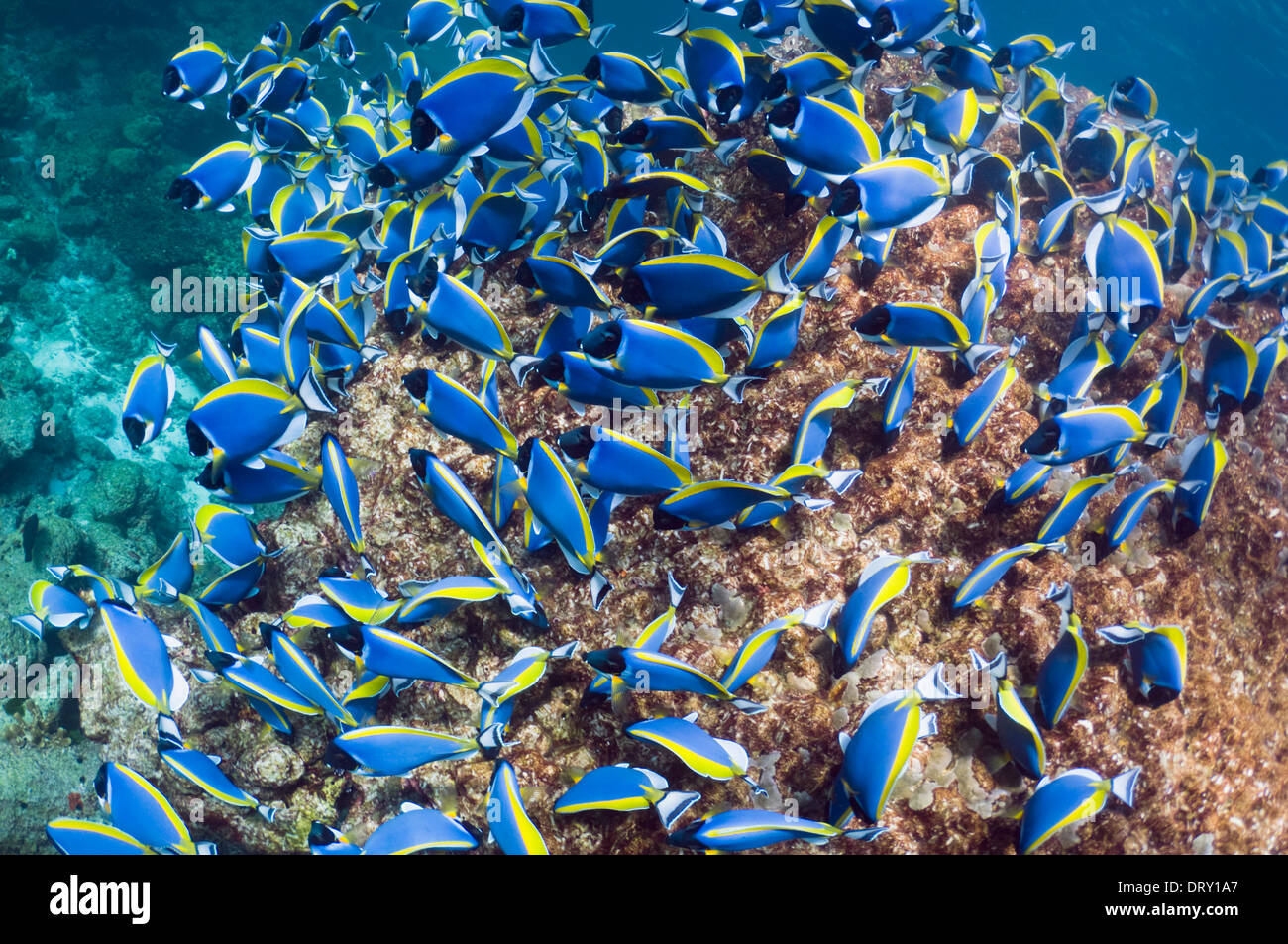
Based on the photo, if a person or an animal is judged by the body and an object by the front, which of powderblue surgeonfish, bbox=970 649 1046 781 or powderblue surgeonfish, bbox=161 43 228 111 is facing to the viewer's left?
powderblue surgeonfish, bbox=161 43 228 111

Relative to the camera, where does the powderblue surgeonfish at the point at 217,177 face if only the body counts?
to the viewer's left

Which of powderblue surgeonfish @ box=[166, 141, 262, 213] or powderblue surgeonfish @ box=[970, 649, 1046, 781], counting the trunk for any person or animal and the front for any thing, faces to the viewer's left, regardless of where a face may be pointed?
powderblue surgeonfish @ box=[166, 141, 262, 213]

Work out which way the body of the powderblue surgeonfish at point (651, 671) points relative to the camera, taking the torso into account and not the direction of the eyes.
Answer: to the viewer's left

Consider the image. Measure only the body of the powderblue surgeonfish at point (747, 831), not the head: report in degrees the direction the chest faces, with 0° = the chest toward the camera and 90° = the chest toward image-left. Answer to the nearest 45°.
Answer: approximately 90°

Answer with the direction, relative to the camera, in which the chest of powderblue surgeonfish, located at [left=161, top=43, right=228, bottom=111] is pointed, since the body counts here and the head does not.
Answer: to the viewer's left

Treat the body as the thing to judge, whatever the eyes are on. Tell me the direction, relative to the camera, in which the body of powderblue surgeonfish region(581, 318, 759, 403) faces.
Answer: to the viewer's left

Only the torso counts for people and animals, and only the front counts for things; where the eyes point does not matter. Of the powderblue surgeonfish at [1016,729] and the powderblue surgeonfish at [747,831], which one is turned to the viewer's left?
the powderblue surgeonfish at [747,831]

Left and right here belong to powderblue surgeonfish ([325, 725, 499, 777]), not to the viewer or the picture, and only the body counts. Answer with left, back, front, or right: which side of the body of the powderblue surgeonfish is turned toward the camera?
left

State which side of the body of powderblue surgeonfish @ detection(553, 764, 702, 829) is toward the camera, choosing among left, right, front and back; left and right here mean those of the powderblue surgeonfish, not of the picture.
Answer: left
